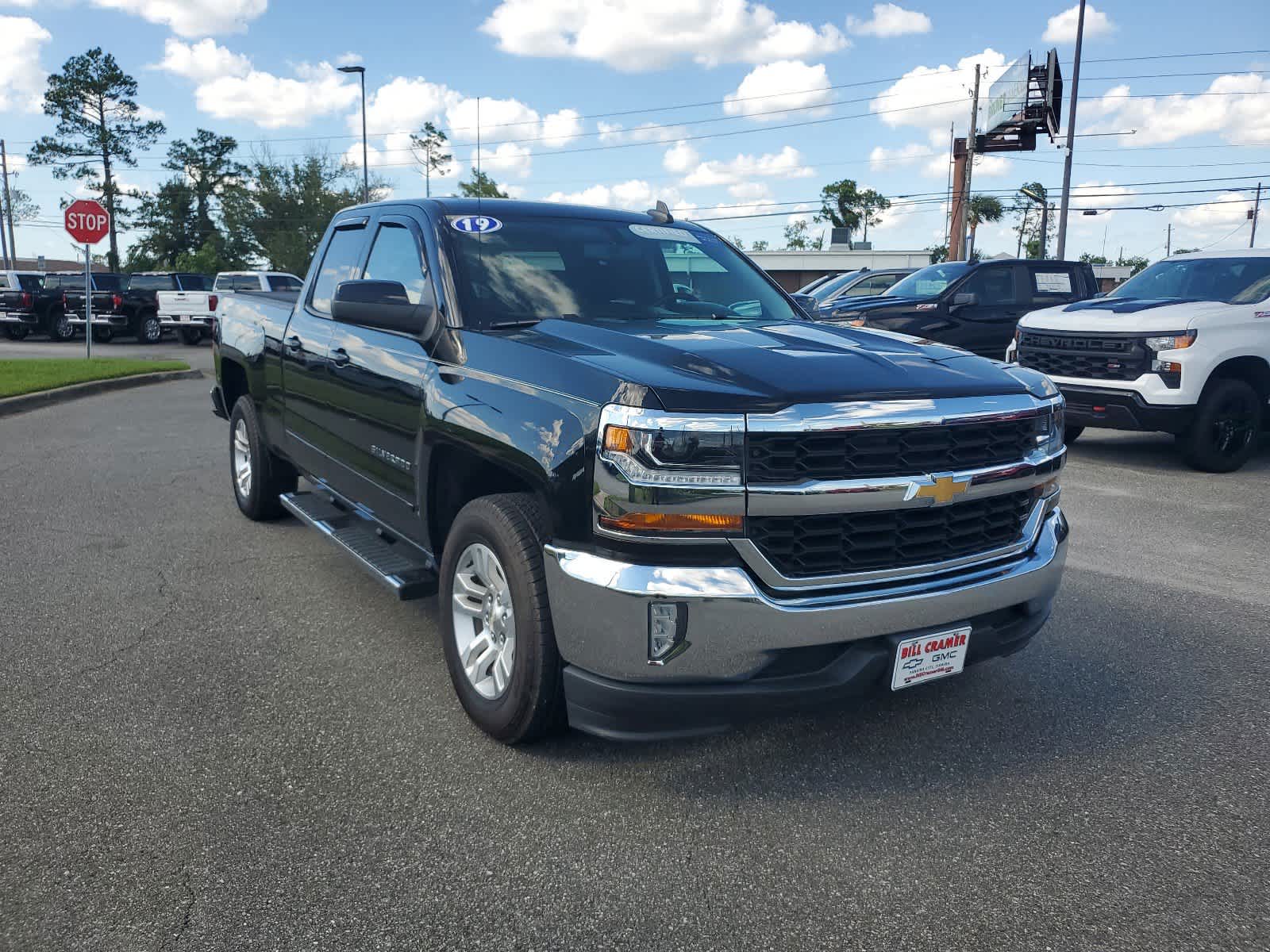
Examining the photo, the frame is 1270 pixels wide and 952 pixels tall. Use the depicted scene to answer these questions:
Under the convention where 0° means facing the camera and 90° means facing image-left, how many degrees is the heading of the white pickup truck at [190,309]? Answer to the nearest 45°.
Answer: approximately 225°

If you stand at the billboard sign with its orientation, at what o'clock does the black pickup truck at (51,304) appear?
The black pickup truck is roughly at 12 o'clock from the billboard sign.

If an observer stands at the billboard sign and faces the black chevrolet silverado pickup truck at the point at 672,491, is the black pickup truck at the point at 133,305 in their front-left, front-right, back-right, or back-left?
front-right

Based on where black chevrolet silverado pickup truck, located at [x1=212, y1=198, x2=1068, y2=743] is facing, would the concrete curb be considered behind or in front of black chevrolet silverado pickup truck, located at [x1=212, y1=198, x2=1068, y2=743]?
behind

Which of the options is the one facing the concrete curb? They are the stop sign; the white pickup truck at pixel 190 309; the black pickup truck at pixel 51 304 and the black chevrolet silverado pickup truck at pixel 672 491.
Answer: the stop sign

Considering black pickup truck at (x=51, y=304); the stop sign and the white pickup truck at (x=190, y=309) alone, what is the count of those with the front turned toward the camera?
1

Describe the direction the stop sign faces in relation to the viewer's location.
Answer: facing the viewer

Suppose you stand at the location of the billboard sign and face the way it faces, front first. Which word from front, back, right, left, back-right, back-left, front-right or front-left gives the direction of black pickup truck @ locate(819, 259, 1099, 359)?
front-left

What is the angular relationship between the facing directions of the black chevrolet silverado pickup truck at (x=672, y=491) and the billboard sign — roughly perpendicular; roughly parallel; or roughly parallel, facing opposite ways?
roughly perpendicular

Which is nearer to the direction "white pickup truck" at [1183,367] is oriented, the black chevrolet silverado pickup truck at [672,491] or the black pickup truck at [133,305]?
the black chevrolet silverado pickup truck

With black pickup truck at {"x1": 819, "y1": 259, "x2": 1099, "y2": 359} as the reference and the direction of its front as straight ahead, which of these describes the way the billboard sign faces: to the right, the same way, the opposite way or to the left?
the same way

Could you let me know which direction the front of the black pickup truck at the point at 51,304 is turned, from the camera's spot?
facing away from the viewer and to the right of the viewer

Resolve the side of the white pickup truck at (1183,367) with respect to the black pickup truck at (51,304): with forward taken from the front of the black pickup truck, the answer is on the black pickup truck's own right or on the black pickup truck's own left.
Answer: on the black pickup truck's own right

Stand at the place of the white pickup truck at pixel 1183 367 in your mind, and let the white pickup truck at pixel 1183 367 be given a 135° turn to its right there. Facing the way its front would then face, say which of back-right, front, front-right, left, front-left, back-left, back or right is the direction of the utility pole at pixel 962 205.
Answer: front

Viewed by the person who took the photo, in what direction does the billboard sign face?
facing the viewer and to the left of the viewer

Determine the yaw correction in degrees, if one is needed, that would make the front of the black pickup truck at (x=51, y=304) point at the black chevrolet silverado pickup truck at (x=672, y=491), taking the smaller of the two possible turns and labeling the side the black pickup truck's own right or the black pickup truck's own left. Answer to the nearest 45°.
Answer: approximately 135° to the black pickup truck's own right

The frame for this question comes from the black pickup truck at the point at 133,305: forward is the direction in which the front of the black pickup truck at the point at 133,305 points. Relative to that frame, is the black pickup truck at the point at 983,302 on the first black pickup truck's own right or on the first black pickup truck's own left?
on the first black pickup truck's own right

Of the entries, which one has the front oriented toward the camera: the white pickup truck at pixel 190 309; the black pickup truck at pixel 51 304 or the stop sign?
the stop sign

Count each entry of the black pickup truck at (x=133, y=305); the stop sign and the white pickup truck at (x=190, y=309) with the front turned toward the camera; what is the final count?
1

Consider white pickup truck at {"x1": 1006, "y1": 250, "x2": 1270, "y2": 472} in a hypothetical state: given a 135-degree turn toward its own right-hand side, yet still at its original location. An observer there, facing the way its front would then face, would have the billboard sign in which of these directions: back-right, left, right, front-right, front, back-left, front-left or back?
front

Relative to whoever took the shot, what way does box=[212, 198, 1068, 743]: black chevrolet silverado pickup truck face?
facing the viewer and to the right of the viewer

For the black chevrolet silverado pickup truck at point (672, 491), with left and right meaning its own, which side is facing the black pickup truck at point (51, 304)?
back
